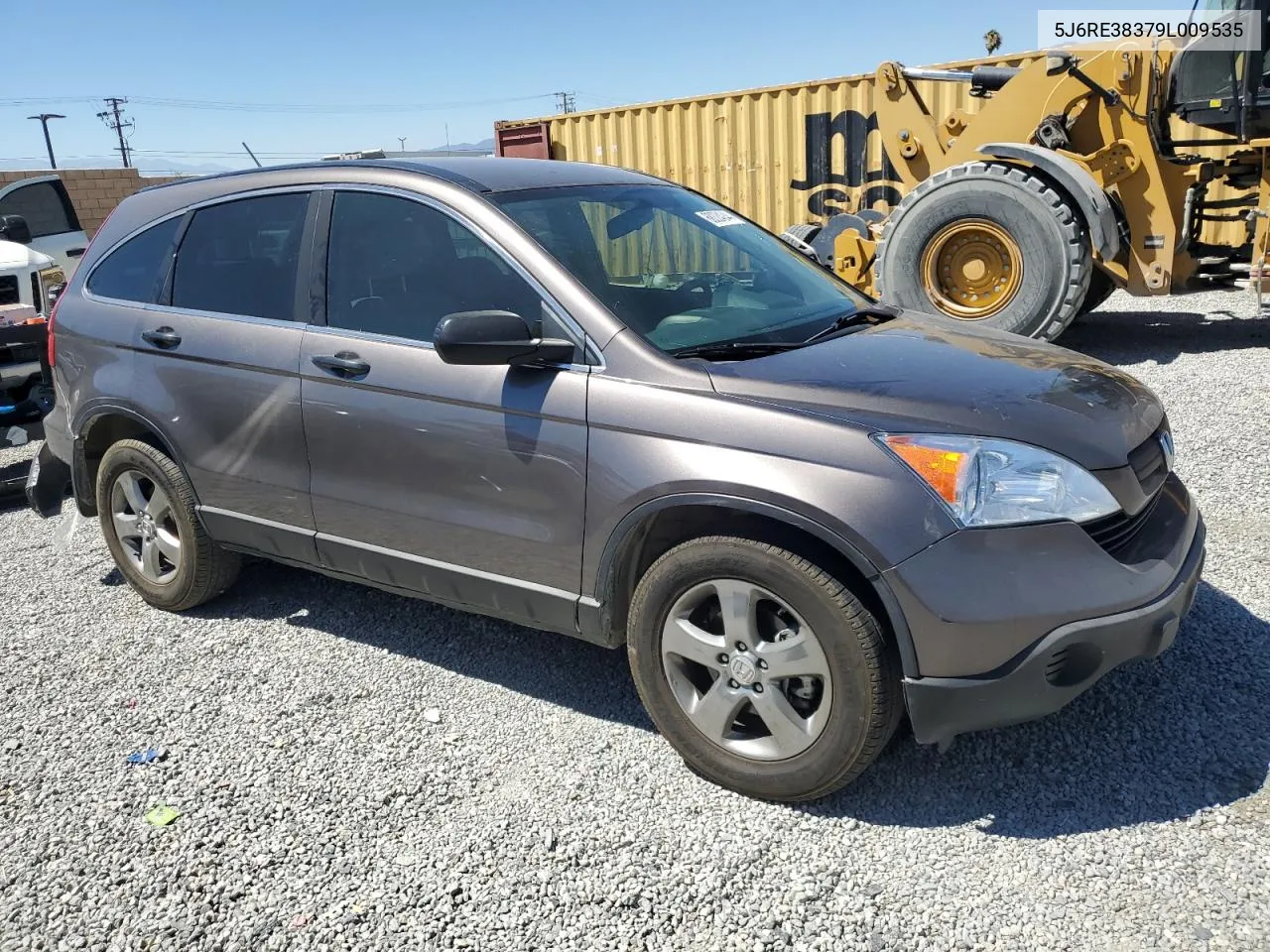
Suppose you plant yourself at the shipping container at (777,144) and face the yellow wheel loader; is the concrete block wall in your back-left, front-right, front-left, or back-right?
back-right

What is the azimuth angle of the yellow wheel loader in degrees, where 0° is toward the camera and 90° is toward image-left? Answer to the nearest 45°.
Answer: approximately 90°

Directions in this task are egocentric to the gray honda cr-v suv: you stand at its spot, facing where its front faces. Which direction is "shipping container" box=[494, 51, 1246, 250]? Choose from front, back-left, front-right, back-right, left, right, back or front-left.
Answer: back-left

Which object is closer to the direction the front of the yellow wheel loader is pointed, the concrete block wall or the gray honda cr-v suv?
the concrete block wall

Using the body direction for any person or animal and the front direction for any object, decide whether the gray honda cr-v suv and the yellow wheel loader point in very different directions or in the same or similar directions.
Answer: very different directions

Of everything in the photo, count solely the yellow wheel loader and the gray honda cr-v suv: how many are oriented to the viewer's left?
1
